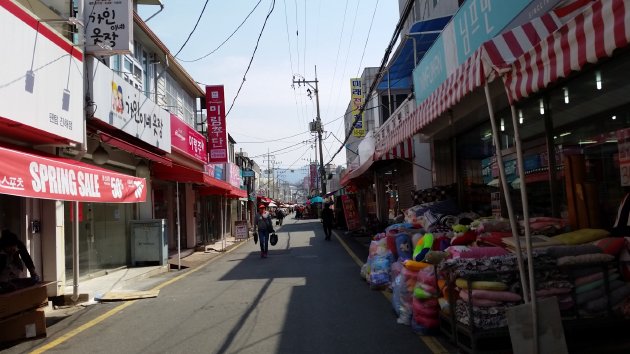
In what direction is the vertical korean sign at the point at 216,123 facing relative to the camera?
toward the camera

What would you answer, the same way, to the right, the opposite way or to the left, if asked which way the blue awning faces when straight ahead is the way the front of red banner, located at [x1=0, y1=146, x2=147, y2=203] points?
the opposite way

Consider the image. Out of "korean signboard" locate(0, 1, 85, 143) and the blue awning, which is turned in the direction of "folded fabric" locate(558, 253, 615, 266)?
the korean signboard

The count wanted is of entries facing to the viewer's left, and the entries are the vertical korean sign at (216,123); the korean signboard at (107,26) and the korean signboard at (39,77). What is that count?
0

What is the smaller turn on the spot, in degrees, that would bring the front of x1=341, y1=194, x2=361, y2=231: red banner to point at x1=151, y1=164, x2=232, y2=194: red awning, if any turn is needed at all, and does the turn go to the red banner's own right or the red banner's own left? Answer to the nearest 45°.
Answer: approximately 45° to the red banner's own right

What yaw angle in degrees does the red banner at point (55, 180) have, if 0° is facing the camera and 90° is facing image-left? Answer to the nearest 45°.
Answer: approximately 315°

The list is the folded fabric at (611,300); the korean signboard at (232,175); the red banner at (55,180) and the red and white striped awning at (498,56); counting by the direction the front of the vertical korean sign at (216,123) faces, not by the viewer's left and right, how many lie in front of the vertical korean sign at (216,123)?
3

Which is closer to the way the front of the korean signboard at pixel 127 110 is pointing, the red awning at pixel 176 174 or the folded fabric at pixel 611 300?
the folded fabric

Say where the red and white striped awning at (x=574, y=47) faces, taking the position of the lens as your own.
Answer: facing the viewer and to the left of the viewer

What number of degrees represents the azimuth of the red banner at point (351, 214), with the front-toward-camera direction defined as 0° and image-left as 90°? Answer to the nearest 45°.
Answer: approximately 0°

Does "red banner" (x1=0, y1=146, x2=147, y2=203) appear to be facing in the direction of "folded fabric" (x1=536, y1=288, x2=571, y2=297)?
yes

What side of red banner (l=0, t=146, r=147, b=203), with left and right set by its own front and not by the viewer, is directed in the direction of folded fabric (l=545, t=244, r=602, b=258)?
front

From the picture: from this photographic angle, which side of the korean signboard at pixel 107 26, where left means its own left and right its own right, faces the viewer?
front

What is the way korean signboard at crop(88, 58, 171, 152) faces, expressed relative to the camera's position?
facing the viewer and to the right of the viewer

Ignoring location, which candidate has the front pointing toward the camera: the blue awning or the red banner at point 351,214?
the red banner

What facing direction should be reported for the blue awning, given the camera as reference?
facing to the left of the viewer
